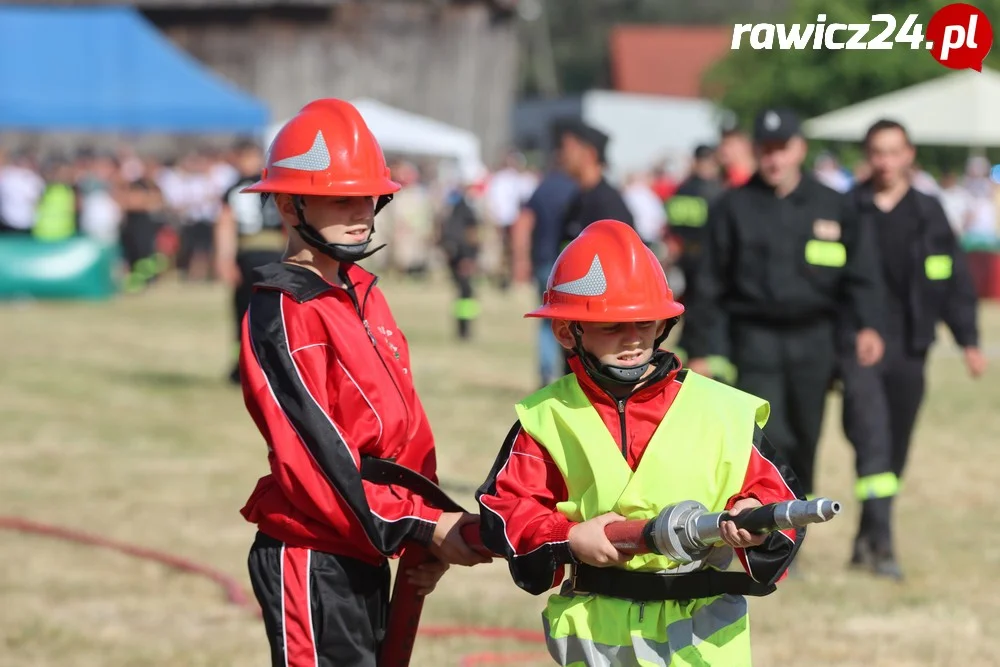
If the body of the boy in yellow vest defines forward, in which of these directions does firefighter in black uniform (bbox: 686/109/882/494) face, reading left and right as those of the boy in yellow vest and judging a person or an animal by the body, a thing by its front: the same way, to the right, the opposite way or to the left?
the same way

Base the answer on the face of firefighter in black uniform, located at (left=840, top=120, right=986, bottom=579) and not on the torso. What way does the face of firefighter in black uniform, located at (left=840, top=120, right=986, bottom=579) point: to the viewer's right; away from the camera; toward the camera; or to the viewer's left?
toward the camera

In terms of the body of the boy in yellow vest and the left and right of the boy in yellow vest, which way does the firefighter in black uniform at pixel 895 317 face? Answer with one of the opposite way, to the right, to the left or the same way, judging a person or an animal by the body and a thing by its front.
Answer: the same way

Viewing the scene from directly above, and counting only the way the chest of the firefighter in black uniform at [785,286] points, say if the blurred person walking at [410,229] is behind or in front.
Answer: behind

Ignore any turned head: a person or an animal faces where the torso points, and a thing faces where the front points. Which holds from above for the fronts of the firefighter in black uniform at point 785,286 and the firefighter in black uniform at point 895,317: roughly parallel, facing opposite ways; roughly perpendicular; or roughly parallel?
roughly parallel

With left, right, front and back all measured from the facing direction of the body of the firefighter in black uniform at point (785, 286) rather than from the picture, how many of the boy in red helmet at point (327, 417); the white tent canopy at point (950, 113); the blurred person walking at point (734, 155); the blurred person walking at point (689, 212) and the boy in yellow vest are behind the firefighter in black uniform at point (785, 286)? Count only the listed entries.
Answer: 3

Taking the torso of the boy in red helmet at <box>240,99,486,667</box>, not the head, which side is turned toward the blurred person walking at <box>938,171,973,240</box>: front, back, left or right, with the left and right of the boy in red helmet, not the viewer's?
left

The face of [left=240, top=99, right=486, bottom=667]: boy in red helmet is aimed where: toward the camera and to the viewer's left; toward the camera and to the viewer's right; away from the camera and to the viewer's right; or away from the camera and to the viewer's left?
toward the camera and to the viewer's right

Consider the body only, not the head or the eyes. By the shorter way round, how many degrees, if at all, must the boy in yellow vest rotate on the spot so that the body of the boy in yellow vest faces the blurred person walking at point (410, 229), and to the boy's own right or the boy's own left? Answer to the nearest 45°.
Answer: approximately 180°

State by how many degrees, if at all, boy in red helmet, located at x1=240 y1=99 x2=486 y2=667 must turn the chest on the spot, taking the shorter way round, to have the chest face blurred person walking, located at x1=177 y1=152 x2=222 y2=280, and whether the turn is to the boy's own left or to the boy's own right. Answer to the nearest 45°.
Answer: approximately 135° to the boy's own left

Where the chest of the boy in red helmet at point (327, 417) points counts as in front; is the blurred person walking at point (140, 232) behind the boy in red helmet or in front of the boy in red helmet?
behind

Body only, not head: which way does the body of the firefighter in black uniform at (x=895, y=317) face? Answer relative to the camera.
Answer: toward the camera

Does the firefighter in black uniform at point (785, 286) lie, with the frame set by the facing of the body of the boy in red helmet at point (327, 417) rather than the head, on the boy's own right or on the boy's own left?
on the boy's own left

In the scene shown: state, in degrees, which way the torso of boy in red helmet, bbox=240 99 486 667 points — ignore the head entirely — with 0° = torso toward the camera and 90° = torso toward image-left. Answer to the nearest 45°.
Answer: approximately 315°

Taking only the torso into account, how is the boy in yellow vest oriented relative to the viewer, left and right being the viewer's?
facing the viewer

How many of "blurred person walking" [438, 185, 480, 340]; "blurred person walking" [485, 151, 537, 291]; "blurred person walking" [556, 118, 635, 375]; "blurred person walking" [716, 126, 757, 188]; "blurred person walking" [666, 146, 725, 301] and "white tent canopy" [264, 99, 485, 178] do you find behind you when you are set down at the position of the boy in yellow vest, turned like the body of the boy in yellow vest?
6

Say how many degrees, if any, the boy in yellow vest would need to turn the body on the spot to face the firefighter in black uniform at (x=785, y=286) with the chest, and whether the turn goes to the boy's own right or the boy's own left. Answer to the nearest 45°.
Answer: approximately 180°
